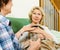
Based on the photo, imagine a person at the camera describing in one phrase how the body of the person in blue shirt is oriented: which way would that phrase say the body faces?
to the viewer's right

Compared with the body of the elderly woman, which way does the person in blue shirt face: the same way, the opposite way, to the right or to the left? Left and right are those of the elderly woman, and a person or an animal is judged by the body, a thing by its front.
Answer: to the left

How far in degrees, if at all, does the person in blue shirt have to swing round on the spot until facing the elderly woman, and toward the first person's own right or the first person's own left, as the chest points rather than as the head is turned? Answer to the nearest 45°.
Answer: approximately 45° to the first person's own left

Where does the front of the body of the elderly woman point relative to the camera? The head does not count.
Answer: toward the camera

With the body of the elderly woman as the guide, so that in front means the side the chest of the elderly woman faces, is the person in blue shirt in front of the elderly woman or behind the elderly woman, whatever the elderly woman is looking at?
in front

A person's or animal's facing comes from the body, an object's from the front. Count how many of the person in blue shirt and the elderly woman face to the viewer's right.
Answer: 1
